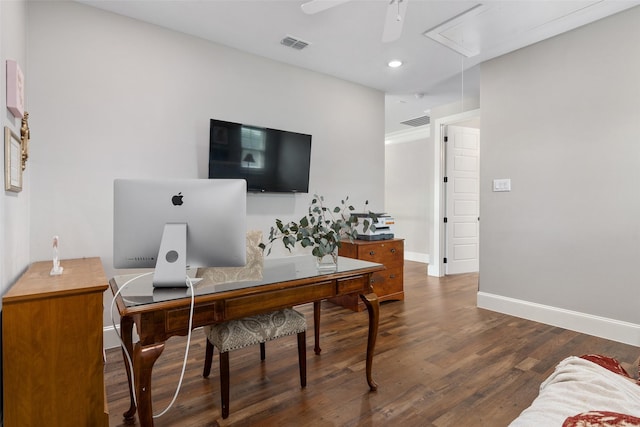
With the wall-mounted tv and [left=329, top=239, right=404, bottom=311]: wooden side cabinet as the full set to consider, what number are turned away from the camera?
0

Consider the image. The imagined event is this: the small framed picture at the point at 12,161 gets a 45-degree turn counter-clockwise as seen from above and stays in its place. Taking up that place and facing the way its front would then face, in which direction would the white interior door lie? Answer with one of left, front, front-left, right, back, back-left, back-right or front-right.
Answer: front-right

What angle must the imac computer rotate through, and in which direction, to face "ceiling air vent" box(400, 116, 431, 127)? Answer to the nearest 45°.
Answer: approximately 45° to its right

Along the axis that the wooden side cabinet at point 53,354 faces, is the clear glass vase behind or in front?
in front

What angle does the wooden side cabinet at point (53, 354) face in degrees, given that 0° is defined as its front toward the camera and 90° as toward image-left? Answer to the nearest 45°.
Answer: approximately 270°

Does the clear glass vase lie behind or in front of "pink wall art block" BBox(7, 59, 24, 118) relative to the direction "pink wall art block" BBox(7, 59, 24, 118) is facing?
in front

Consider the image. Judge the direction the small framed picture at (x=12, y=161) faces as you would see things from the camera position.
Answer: facing to the right of the viewer

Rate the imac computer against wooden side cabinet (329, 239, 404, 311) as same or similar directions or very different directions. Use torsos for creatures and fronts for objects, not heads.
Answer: very different directions

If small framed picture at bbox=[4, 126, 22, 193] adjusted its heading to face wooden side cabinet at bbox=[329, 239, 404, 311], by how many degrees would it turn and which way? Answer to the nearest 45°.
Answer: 0° — it already faces it

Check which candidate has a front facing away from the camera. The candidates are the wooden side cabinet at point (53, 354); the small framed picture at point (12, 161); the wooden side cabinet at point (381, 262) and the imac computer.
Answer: the imac computer

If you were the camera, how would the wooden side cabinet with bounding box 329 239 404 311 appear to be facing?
facing the viewer and to the right of the viewer

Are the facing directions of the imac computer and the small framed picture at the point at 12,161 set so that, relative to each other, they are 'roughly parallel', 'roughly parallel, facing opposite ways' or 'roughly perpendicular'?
roughly perpendicular

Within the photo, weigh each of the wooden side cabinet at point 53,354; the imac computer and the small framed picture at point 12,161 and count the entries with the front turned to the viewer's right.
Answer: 2

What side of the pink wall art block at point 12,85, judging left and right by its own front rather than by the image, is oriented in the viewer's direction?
right

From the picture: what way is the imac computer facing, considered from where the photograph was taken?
facing away from the viewer

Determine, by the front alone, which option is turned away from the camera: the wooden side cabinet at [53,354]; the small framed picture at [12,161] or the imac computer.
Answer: the imac computer
